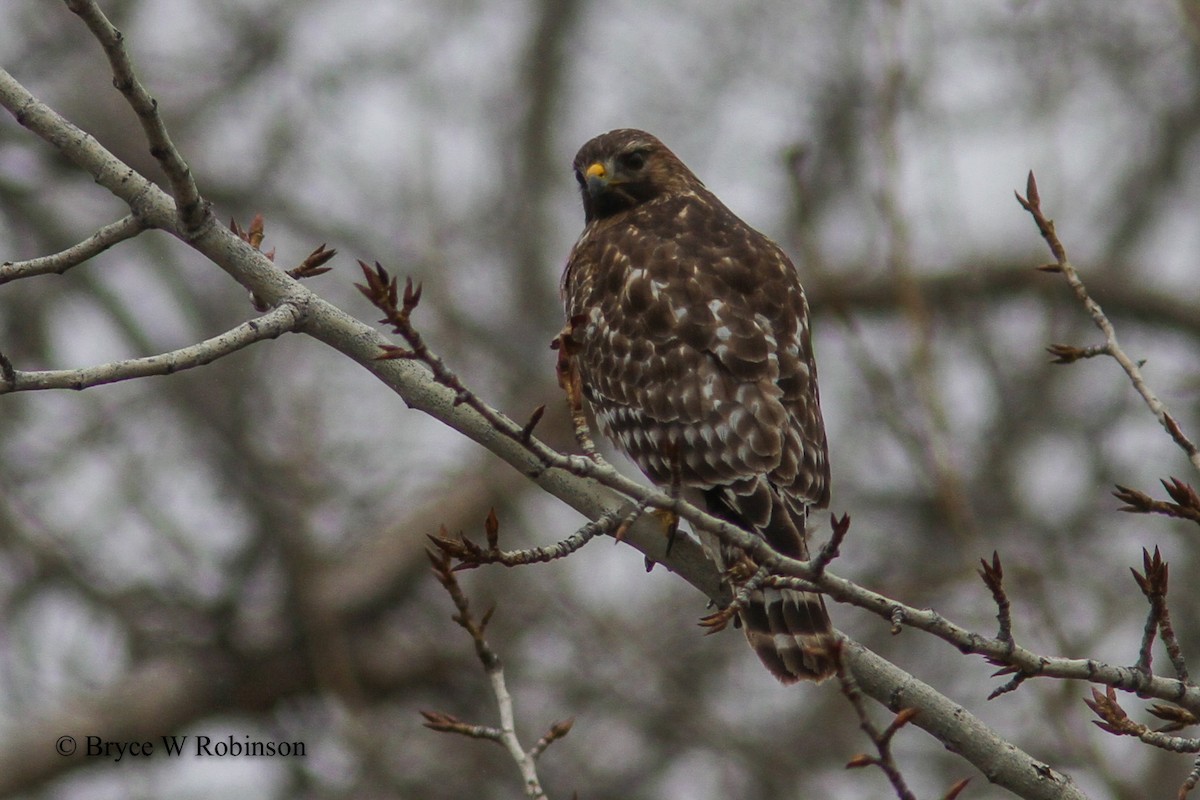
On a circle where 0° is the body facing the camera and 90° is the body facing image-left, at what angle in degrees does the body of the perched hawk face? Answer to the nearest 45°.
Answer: approximately 135°

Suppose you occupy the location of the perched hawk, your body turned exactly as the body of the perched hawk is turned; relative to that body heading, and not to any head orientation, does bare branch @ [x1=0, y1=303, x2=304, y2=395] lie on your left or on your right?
on your left

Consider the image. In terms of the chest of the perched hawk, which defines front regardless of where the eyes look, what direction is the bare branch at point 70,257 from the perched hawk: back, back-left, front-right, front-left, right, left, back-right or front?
left

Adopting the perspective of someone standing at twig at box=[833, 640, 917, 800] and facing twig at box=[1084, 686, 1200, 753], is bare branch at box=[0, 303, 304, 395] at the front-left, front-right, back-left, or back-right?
back-left

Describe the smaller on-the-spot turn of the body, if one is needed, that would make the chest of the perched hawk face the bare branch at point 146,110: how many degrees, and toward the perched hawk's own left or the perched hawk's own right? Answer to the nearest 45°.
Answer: approximately 90° to the perched hawk's own left
